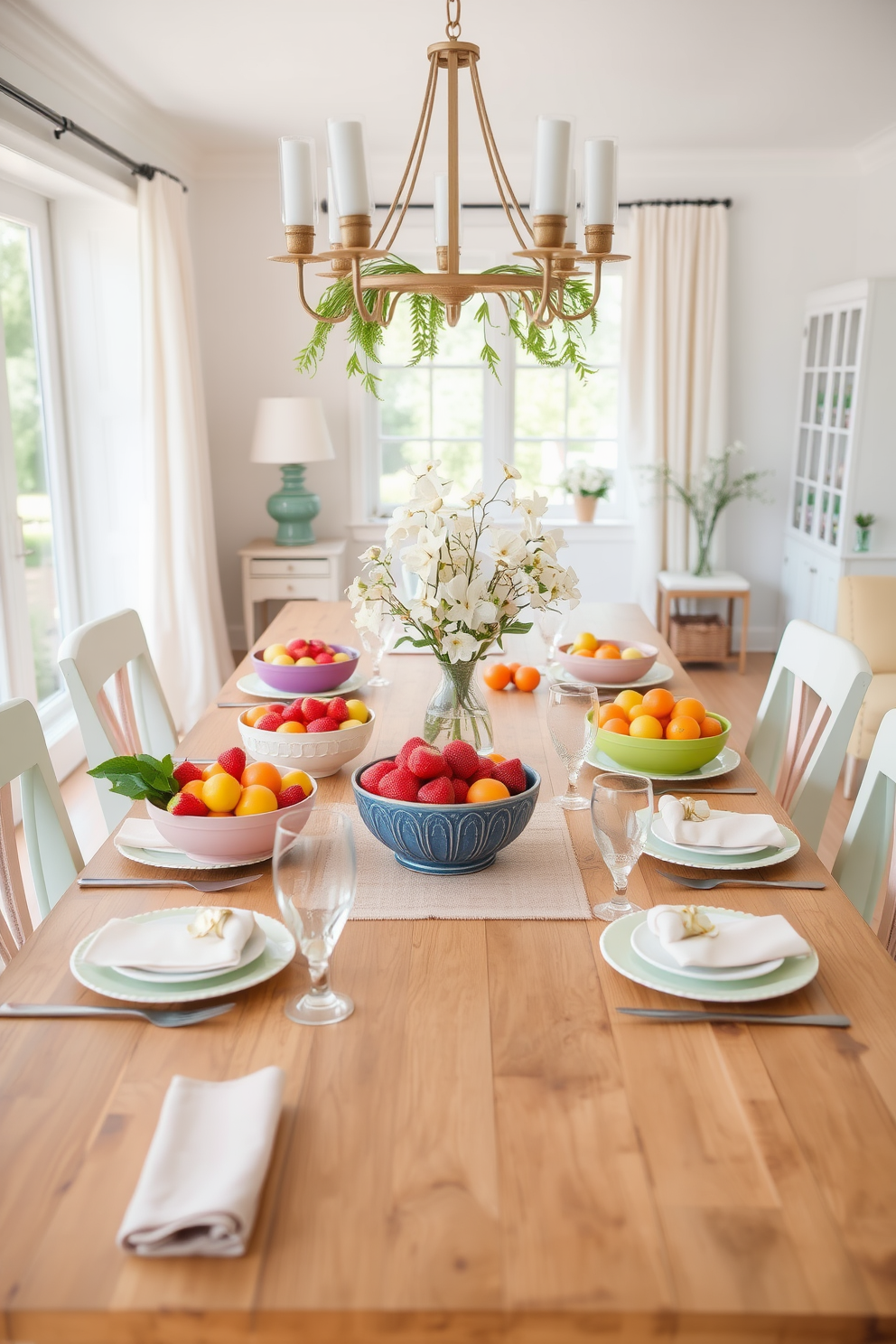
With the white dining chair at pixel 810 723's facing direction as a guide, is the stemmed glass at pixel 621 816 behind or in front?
in front

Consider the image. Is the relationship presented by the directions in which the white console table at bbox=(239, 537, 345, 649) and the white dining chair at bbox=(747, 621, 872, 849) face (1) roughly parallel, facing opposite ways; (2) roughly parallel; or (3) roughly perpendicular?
roughly perpendicular

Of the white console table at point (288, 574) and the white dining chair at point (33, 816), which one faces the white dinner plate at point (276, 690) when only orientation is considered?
the white console table

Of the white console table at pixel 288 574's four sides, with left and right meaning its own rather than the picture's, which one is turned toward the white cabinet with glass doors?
left

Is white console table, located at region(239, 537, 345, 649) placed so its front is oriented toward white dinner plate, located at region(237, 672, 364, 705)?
yes

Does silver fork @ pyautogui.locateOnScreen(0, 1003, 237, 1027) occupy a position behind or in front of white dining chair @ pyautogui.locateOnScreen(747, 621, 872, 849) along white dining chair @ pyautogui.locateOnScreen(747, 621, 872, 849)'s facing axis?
in front

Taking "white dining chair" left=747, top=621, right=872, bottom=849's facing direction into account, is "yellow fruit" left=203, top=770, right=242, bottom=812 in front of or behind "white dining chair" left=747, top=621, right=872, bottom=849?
in front

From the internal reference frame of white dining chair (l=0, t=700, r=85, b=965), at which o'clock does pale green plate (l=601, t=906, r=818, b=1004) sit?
The pale green plate is roughly at 12 o'clock from the white dining chair.

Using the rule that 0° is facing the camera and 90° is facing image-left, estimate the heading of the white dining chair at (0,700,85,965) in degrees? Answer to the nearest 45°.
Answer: approximately 315°
